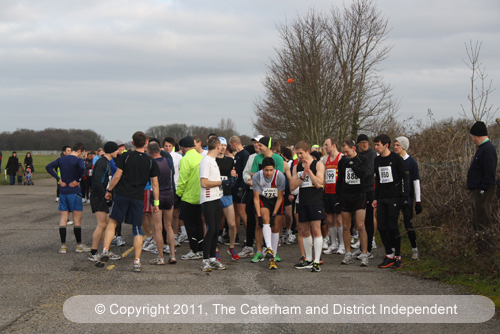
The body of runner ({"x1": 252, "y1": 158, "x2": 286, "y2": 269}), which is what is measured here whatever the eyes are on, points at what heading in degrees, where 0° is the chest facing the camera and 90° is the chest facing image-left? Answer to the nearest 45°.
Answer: approximately 0°

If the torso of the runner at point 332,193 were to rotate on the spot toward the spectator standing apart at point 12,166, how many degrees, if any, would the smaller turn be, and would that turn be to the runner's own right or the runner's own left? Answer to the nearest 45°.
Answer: approximately 90° to the runner's own right

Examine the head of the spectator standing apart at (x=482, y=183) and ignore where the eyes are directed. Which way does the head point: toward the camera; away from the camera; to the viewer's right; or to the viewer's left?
to the viewer's left
